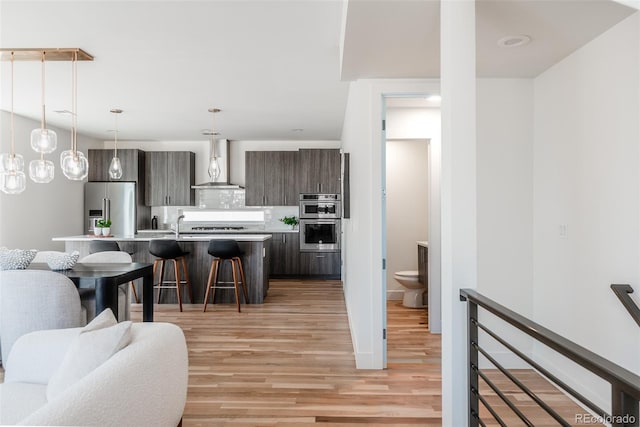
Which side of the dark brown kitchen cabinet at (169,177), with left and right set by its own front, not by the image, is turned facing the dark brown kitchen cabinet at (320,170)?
left

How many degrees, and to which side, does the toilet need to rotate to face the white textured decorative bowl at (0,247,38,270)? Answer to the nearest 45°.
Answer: approximately 45° to its left

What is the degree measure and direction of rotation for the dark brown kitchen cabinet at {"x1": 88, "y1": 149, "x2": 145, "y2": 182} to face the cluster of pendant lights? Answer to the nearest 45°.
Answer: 0° — it already faces it

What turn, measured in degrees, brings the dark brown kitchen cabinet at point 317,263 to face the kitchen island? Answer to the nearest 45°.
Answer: approximately 45° to its right

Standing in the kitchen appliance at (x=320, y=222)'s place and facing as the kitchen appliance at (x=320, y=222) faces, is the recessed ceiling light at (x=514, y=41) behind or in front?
in front

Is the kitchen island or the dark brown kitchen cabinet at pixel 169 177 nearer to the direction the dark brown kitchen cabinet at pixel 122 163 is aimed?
the kitchen island

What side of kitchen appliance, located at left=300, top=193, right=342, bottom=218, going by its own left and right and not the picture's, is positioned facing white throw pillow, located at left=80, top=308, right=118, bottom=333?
front

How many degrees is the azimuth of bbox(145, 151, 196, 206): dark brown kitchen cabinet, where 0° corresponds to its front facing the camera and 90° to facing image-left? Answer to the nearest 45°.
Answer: approximately 0°

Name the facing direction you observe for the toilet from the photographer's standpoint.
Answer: facing to the left of the viewer

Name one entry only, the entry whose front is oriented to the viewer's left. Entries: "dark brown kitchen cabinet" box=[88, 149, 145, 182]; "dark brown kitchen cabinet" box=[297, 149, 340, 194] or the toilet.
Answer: the toilet

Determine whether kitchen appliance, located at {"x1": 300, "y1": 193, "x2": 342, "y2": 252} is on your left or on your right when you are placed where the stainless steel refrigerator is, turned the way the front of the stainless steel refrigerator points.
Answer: on your left

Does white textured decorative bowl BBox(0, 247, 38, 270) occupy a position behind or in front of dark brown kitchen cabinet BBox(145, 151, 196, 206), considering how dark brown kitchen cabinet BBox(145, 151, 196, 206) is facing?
in front
